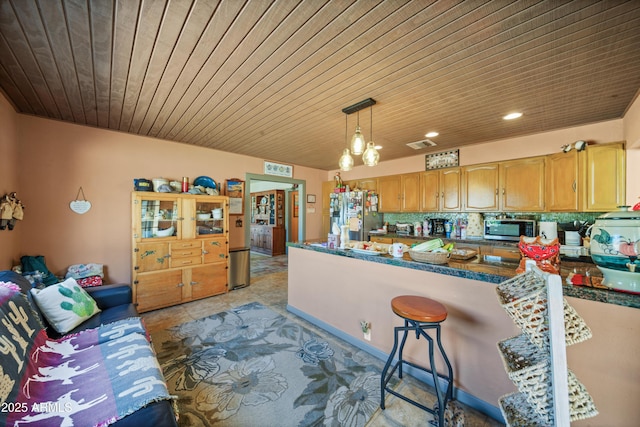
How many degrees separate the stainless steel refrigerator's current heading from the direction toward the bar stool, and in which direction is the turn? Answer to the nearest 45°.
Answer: approximately 45° to its left

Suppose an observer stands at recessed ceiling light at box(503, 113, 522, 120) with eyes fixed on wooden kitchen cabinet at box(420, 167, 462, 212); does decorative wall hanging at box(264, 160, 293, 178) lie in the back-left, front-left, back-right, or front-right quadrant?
front-left

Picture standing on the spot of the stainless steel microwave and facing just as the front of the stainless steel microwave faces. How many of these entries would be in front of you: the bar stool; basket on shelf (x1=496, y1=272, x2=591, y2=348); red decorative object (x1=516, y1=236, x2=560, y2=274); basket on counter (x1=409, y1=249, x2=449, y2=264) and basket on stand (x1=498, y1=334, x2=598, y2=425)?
5

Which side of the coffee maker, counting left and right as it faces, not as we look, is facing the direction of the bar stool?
front

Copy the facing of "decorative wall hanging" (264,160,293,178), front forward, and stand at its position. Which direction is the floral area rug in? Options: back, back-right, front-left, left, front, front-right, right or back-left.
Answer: front-right

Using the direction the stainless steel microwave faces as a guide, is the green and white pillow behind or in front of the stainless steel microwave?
in front

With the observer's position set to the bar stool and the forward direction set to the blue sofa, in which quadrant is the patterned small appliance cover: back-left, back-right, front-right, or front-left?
back-right

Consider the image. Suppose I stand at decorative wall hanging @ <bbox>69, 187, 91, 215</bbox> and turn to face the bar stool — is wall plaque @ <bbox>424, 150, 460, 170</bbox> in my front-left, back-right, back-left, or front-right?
front-left

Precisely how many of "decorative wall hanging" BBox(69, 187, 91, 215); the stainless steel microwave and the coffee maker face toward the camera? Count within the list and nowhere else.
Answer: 3

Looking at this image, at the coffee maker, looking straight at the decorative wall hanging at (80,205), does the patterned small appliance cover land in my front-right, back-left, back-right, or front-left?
back-left

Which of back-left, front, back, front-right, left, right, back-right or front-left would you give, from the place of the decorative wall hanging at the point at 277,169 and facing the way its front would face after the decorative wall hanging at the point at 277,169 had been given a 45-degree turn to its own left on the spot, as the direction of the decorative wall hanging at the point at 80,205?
back-right

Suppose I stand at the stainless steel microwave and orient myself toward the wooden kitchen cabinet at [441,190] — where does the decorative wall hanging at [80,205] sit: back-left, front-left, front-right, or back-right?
front-left

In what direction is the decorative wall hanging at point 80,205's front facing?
toward the camera

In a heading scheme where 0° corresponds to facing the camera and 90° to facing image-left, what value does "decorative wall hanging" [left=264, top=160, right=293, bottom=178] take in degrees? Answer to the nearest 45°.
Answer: approximately 315°

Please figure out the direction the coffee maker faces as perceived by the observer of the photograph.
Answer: facing the viewer

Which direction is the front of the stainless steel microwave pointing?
toward the camera

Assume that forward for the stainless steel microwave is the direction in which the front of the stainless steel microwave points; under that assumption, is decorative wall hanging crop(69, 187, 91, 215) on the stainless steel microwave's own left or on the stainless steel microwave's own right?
on the stainless steel microwave's own right
